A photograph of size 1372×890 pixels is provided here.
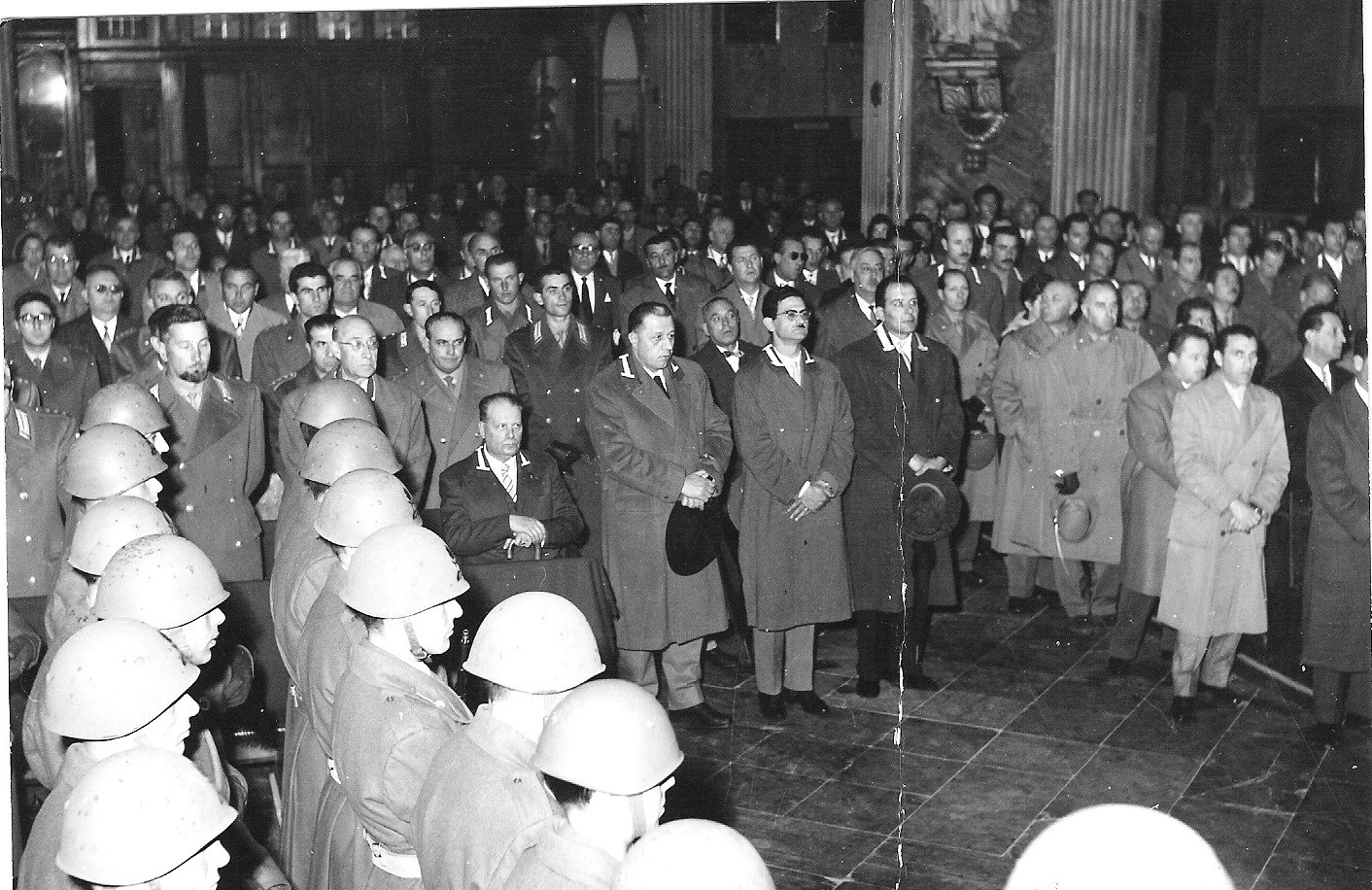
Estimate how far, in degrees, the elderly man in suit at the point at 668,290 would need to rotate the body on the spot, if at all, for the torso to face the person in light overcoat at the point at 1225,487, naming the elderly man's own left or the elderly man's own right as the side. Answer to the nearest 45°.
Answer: approximately 45° to the elderly man's own left

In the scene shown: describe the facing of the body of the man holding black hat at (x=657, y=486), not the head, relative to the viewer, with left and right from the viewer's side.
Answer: facing the viewer and to the right of the viewer

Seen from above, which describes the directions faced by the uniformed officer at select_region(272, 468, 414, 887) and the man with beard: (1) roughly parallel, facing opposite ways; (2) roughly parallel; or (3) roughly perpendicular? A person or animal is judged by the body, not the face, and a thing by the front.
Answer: roughly perpendicular

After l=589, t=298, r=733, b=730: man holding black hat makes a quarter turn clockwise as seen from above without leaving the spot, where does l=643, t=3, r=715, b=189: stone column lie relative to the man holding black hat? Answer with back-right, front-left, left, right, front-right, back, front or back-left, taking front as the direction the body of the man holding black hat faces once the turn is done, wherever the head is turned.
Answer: back-right

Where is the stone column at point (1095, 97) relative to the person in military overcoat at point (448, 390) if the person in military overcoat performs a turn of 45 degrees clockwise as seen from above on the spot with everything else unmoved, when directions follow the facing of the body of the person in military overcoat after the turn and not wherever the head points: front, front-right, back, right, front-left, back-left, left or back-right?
back

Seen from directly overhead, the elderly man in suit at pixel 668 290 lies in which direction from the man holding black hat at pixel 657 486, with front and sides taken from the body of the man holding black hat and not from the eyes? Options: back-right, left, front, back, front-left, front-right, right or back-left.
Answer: back-left

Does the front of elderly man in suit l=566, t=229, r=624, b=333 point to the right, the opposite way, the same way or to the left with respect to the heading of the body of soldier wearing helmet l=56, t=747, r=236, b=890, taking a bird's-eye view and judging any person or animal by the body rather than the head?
to the right

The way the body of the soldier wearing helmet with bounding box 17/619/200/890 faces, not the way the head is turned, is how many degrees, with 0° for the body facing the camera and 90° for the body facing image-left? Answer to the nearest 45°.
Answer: approximately 270°

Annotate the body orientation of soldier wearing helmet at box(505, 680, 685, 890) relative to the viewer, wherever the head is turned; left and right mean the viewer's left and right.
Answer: facing away from the viewer and to the right of the viewer

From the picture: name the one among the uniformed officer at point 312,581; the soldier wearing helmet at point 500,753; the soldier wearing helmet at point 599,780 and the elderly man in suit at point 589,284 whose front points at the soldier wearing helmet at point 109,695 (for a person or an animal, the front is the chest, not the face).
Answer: the elderly man in suit

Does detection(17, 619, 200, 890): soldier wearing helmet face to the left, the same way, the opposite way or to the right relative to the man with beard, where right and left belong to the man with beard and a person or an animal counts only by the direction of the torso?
to the left

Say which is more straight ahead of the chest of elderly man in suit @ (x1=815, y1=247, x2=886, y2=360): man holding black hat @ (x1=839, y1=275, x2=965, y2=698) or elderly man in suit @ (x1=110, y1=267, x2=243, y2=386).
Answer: the man holding black hat

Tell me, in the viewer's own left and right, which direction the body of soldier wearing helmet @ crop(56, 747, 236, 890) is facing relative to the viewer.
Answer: facing to the right of the viewer

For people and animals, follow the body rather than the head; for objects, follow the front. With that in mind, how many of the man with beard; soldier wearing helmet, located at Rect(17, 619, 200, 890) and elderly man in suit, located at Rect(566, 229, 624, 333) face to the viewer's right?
1

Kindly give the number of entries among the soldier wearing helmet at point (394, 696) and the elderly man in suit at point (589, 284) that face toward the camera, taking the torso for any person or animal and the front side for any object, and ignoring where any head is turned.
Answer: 1

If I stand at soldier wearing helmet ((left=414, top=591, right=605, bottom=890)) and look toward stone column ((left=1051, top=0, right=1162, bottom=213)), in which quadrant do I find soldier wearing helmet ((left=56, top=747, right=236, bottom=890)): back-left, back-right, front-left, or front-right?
back-left

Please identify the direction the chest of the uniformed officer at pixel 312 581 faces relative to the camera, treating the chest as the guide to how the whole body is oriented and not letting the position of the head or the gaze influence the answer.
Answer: to the viewer's right
